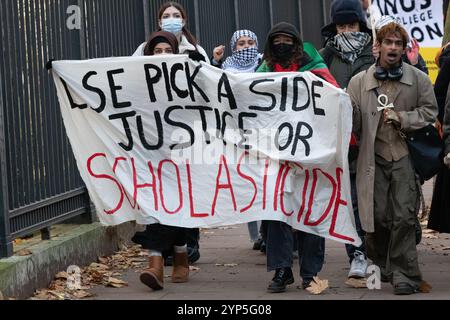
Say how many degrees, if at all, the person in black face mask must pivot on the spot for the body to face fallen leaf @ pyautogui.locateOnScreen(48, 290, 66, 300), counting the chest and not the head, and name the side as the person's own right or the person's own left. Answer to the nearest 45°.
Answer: approximately 90° to the person's own right
